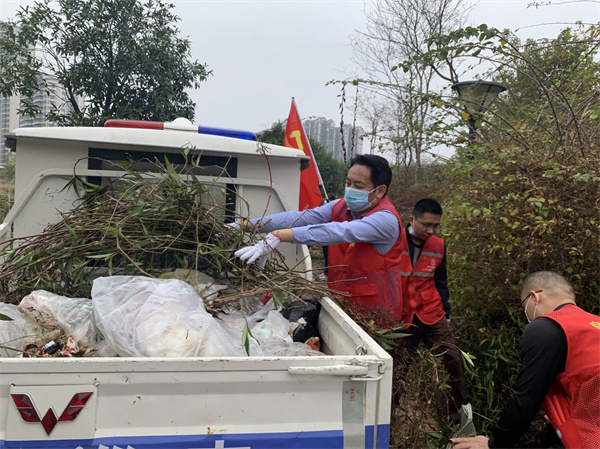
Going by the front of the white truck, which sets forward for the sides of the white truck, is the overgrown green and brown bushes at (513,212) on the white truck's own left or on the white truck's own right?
on the white truck's own right

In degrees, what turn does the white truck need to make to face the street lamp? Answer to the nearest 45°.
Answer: approximately 45° to its right

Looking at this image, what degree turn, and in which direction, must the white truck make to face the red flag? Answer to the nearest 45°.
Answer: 0° — it already faces it

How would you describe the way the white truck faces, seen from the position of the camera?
facing away from the viewer

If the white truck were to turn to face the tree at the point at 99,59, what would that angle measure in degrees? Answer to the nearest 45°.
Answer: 0° — it already faces it
